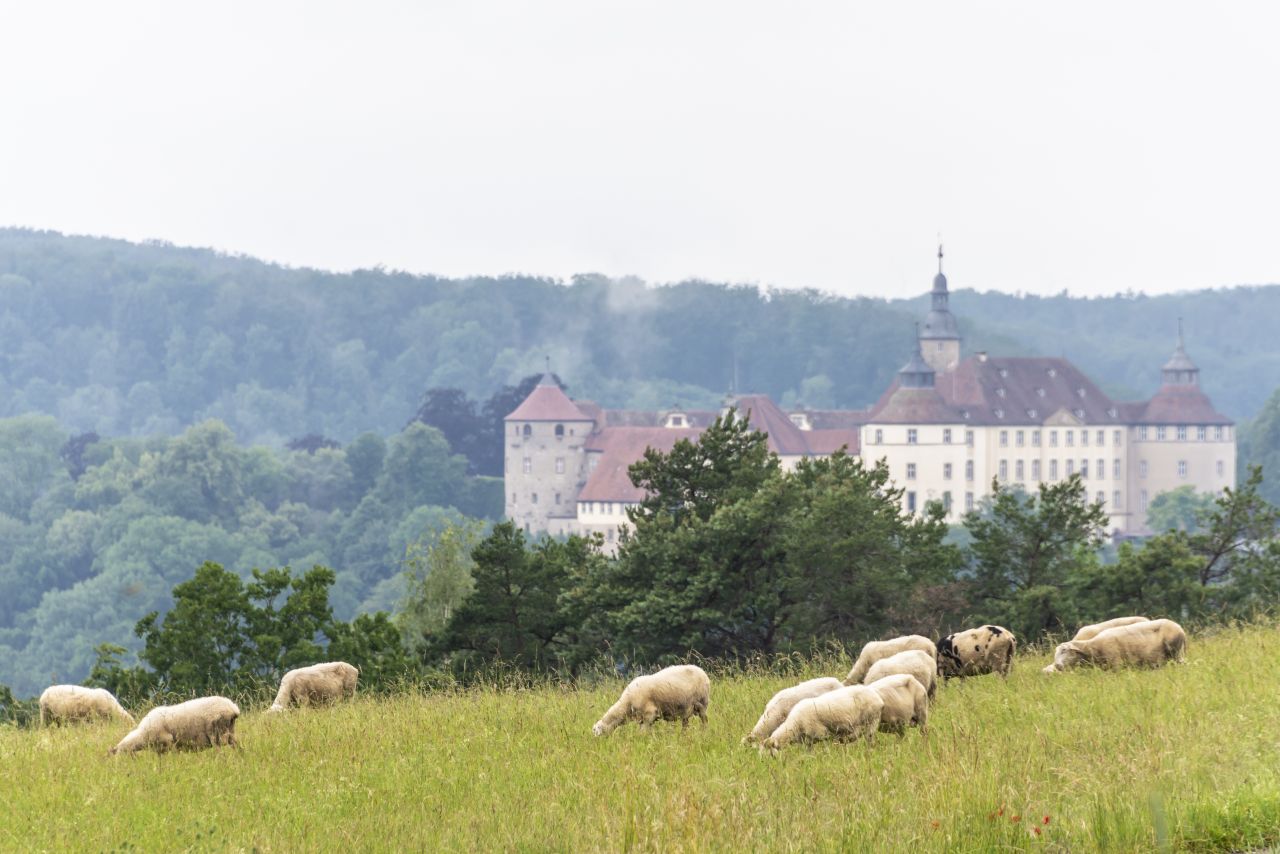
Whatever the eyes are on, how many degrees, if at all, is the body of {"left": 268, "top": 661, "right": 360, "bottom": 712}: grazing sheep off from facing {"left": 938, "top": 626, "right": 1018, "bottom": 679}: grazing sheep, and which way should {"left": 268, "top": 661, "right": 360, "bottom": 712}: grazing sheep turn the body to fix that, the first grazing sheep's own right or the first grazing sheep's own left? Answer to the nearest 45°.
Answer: approximately 135° to the first grazing sheep's own left

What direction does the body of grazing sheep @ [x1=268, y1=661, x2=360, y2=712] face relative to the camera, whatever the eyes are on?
to the viewer's left

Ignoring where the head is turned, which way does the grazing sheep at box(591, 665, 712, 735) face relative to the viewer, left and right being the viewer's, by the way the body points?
facing to the left of the viewer

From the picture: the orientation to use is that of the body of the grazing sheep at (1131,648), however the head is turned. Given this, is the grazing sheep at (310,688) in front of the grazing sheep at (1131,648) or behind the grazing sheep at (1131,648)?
in front

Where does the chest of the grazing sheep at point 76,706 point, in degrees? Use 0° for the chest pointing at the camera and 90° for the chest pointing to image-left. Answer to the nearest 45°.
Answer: approximately 270°

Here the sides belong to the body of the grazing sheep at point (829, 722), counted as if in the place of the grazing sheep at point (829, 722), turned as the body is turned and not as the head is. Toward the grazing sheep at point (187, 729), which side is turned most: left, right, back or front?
front

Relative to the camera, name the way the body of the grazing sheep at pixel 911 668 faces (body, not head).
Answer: to the viewer's left

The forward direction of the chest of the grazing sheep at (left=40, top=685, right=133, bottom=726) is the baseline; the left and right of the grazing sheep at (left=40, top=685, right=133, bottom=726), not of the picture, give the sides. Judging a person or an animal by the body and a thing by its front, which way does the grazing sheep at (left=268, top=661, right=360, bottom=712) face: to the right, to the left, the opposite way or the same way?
the opposite way

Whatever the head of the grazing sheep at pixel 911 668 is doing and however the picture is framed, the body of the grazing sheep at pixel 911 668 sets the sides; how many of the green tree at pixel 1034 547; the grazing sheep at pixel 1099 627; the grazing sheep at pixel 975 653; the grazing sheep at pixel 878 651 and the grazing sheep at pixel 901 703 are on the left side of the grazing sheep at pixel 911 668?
1

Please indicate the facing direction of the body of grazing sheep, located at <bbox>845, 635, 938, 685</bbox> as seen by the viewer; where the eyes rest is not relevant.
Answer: to the viewer's left

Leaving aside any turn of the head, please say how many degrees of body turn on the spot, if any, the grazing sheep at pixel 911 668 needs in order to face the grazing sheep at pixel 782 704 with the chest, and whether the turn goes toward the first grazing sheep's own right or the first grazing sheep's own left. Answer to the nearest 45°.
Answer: approximately 45° to the first grazing sheep's own left

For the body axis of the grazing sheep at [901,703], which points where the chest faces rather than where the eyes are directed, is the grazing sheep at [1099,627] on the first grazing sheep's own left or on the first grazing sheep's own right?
on the first grazing sheep's own right
